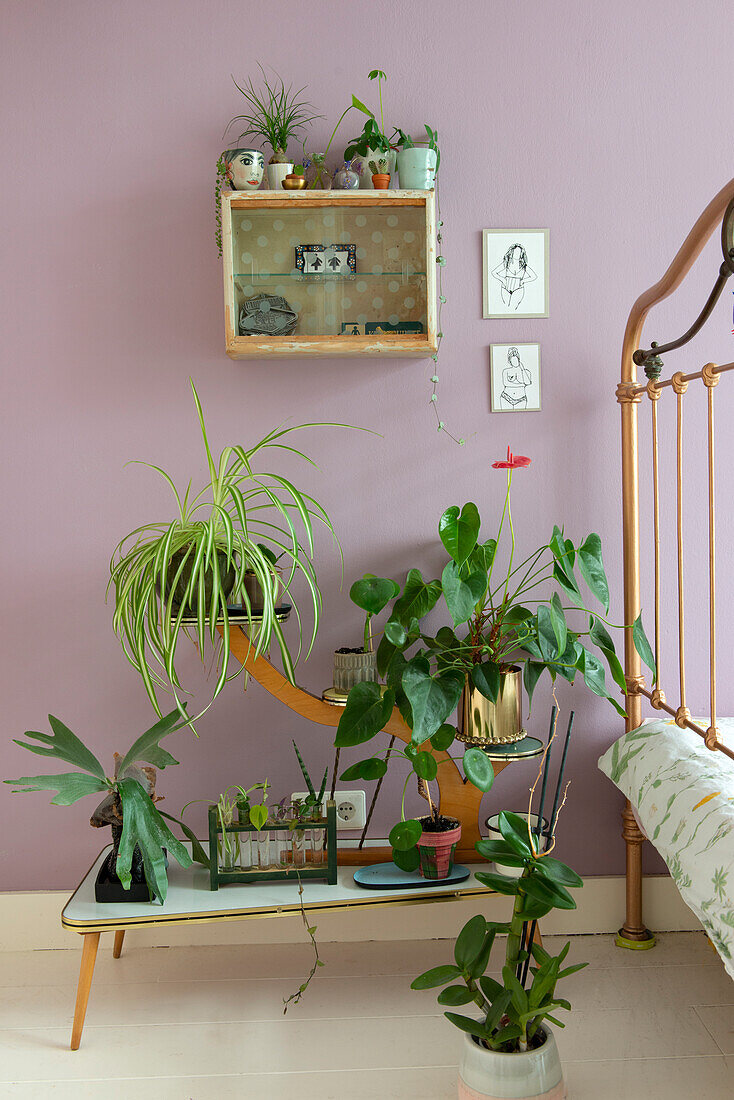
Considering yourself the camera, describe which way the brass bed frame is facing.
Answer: facing the viewer and to the left of the viewer

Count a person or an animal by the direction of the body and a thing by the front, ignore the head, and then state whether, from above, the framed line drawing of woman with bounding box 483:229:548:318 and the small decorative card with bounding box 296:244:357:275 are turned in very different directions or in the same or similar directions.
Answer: same or similar directions

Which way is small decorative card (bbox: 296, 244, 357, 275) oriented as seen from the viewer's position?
toward the camera

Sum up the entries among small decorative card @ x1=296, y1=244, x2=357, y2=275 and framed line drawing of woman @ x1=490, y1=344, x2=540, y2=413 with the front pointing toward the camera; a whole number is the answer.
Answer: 2

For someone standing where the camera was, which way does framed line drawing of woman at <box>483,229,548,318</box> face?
facing the viewer

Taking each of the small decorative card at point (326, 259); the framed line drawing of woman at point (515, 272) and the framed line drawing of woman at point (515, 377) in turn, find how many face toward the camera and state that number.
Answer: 3

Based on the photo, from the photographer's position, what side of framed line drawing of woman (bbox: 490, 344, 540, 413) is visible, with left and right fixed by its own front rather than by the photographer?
front

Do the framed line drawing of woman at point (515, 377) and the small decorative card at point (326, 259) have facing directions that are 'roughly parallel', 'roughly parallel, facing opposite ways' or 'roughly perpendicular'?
roughly parallel
